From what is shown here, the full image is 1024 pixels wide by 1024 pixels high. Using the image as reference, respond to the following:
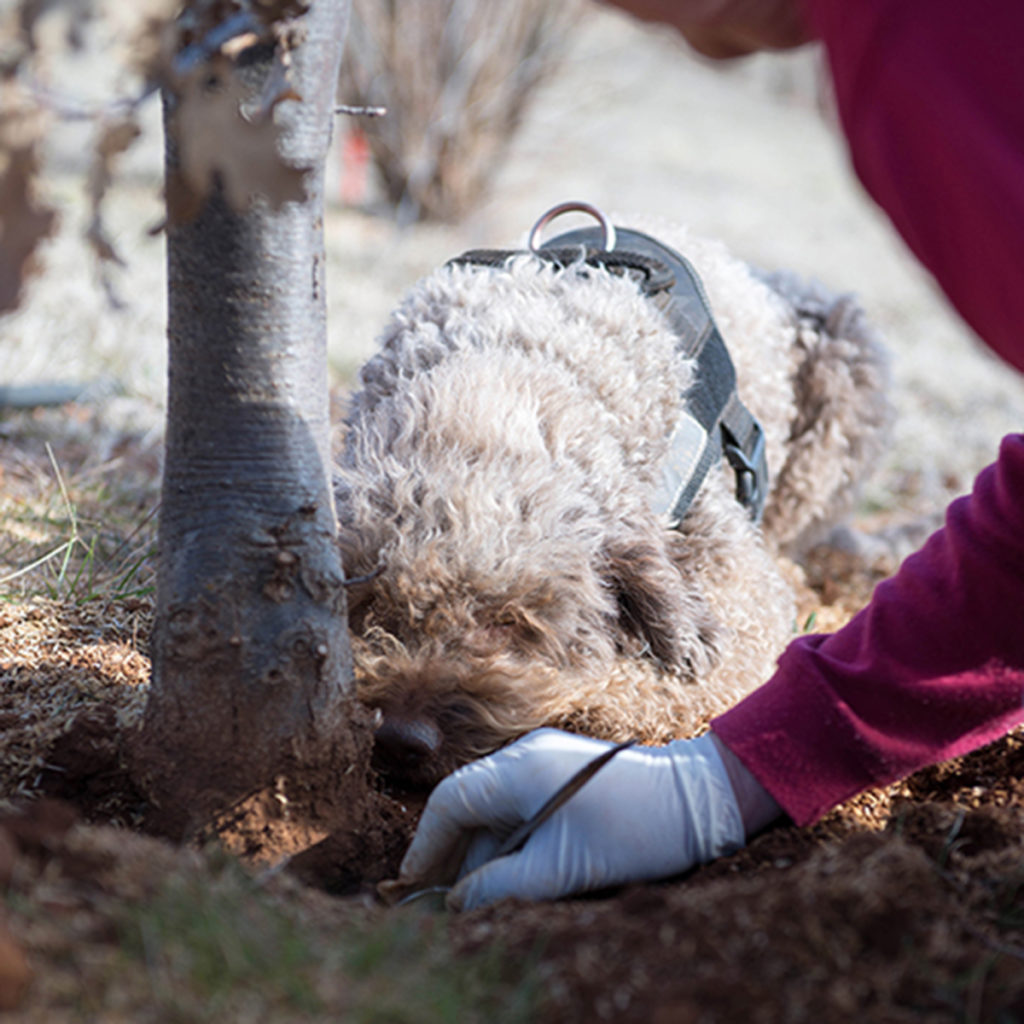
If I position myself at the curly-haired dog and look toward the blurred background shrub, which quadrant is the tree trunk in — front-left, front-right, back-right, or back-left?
back-left

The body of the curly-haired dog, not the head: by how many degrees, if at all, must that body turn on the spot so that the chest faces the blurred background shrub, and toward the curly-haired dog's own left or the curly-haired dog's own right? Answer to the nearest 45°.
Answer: approximately 135° to the curly-haired dog's own right

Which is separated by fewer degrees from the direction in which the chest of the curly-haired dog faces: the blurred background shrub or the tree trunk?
the tree trunk

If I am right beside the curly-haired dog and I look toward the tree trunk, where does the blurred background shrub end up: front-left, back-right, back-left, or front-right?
back-right

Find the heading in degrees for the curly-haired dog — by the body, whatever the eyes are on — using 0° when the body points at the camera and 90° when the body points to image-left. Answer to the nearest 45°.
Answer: approximately 45°

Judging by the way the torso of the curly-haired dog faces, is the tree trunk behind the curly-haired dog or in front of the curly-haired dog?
in front
